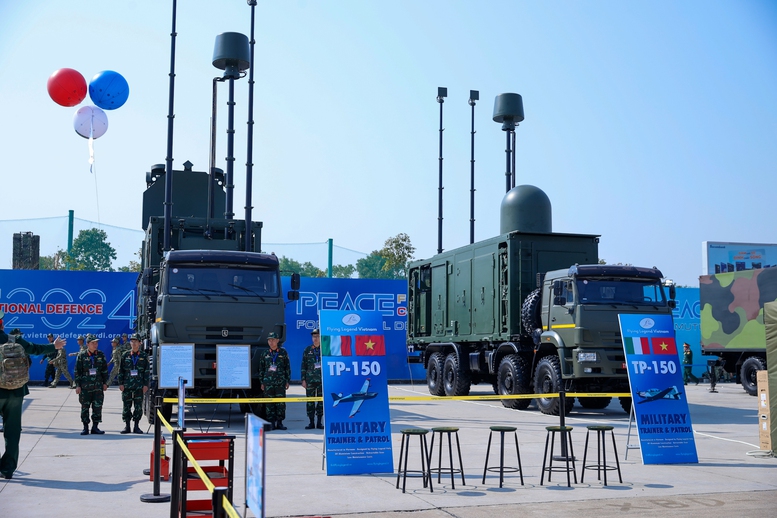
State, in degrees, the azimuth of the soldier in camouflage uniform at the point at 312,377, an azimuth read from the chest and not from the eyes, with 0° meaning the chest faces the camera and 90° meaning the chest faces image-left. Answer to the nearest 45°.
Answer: approximately 0°

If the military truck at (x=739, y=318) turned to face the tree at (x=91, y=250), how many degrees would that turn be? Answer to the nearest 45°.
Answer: approximately 135° to its right

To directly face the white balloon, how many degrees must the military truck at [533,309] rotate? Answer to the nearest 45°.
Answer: approximately 135° to its right

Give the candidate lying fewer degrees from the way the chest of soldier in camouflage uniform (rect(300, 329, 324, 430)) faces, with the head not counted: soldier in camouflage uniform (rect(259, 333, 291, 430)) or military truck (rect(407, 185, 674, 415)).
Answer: the soldier in camouflage uniform

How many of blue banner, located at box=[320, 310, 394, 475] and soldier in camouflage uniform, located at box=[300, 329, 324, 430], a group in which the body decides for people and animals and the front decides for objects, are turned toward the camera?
2

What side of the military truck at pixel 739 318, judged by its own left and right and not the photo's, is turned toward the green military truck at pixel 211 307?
right

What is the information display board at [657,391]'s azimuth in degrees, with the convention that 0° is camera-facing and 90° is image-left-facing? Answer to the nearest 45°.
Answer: approximately 0°
